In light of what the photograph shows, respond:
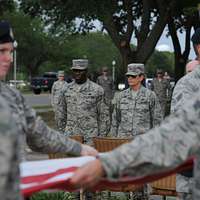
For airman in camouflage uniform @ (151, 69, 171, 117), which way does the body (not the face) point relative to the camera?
toward the camera

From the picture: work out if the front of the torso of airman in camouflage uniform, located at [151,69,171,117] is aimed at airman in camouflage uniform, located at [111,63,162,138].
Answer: yes

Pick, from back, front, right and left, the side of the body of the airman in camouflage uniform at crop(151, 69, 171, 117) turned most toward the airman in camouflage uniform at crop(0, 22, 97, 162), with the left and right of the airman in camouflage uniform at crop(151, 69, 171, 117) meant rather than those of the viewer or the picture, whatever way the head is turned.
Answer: front

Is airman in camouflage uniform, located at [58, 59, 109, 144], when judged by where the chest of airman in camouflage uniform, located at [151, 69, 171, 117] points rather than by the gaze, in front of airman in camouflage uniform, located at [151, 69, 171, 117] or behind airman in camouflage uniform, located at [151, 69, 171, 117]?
in front

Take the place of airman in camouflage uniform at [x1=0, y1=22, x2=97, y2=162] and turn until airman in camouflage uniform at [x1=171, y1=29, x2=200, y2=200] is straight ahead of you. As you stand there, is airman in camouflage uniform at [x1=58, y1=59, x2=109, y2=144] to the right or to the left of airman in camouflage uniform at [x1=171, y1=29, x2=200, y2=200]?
left

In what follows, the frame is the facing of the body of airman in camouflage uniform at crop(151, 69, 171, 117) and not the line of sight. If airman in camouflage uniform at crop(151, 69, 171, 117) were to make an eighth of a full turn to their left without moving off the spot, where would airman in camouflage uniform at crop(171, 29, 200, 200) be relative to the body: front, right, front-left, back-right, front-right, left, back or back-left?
front-right
